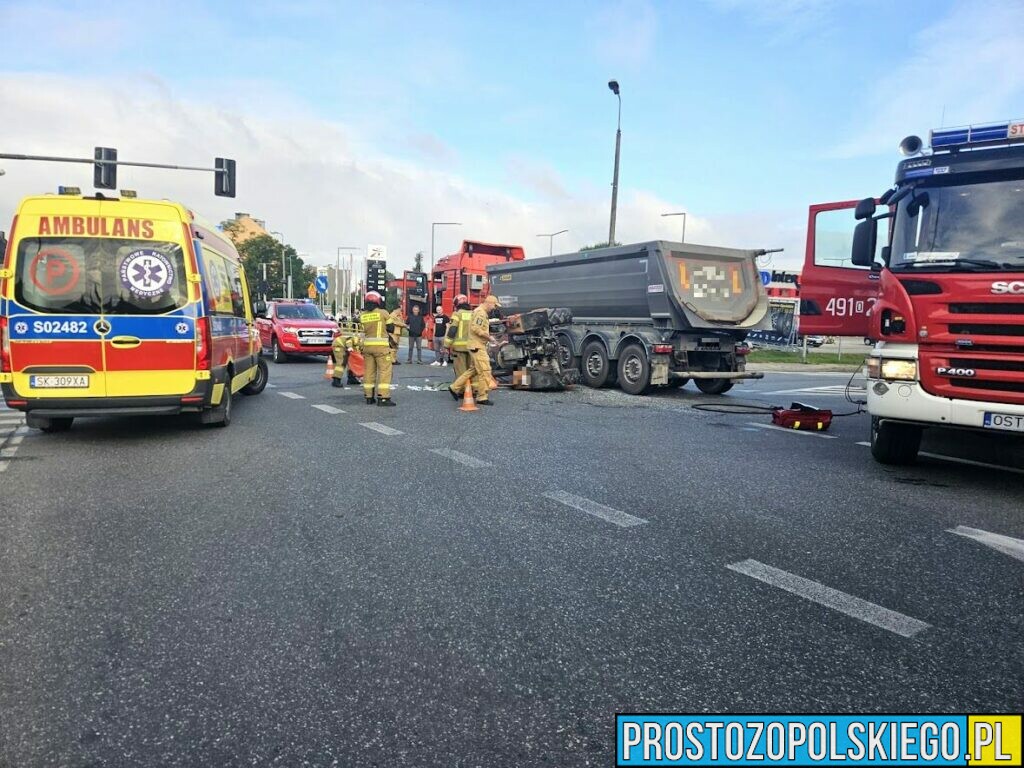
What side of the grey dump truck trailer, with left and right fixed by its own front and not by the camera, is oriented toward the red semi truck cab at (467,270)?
front

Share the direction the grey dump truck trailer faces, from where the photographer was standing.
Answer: facing away from the viewer and to the left of the viewer

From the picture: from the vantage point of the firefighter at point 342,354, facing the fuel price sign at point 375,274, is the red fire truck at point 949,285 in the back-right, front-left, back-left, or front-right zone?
back-right

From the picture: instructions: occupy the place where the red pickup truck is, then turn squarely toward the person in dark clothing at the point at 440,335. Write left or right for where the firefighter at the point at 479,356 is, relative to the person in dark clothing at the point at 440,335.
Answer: right

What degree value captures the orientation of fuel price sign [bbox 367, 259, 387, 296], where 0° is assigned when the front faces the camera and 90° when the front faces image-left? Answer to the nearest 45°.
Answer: approximately 0°

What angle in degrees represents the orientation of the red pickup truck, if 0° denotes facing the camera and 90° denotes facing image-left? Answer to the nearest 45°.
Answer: approximately 315°

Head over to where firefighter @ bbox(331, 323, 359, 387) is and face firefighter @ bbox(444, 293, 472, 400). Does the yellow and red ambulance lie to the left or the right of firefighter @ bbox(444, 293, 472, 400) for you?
right

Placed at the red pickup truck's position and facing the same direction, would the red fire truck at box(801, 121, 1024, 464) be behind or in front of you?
in front

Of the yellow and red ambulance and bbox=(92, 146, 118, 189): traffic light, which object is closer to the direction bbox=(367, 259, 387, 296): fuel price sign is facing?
the yellow and red ambulance

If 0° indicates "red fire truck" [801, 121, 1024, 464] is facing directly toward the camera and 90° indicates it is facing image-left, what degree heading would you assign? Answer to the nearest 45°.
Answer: approximately 0°

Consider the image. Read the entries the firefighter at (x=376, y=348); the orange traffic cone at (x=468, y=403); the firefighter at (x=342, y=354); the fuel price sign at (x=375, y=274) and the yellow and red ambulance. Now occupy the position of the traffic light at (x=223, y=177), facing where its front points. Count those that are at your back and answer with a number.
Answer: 4

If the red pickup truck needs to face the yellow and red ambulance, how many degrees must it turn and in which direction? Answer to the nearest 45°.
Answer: approximately 45° to its right

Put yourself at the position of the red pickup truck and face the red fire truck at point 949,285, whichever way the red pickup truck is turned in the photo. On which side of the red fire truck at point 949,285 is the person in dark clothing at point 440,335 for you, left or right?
left

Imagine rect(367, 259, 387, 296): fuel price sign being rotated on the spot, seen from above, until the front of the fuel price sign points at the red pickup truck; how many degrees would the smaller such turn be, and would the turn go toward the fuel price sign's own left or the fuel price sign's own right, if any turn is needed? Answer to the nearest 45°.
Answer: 0° — it already faces it
